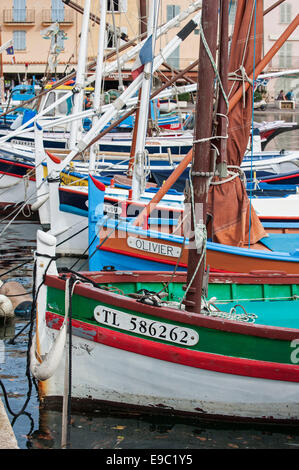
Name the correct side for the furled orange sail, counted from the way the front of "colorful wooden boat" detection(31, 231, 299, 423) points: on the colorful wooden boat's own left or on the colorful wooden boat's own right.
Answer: on the colorful wooden boat's own right

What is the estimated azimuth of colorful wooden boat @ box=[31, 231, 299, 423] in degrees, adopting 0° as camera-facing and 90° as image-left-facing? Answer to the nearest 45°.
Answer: approximately 90°

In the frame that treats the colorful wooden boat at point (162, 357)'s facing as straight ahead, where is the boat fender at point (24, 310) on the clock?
The boat fender is roughly at 2 o'clock from the colorful wooden boat.

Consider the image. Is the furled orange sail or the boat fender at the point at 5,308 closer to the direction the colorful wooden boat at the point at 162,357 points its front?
the boat fender

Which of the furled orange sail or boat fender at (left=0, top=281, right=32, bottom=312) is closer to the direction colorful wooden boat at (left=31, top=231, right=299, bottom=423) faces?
the boat fender

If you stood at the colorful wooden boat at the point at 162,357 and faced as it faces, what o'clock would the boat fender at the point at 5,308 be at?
The boat fender is roughly at 2 o'clock from the colorful wooden boat.

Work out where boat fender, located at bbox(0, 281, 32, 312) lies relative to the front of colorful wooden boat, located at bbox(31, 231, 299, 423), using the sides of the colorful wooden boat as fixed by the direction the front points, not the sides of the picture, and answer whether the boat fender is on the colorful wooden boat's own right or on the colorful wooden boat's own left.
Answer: on the colorful wooden boat's own right
